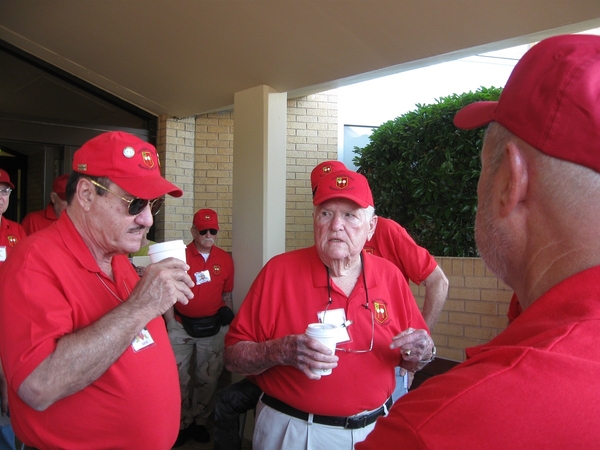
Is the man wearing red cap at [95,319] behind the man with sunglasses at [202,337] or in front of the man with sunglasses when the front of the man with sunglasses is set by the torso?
in front

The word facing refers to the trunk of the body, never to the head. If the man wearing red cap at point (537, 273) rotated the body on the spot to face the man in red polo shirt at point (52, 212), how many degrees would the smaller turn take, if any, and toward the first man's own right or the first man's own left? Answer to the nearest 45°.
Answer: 0° — they already face them

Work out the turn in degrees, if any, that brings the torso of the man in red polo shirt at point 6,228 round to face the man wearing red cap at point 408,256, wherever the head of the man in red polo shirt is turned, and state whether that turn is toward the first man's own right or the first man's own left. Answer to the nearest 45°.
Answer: approximately 45° to the first man's own left

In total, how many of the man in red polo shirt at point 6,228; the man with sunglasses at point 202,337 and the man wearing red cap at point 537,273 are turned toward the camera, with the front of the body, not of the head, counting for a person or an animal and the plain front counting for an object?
2

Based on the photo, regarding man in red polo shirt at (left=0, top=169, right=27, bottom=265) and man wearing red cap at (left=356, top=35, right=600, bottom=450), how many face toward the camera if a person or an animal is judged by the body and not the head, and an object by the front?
1

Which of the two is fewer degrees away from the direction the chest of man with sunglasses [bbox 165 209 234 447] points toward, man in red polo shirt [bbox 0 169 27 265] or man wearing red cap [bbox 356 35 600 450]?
the man wearing red cap

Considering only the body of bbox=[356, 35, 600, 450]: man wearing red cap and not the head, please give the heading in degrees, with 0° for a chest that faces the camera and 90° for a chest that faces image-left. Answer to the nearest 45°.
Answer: approximately 135°

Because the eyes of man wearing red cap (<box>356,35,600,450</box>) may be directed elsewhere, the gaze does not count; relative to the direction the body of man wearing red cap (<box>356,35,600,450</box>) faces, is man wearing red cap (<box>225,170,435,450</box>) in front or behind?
in front

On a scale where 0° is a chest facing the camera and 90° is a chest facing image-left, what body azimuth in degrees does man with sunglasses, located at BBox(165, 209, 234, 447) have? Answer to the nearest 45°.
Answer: approximately 0°

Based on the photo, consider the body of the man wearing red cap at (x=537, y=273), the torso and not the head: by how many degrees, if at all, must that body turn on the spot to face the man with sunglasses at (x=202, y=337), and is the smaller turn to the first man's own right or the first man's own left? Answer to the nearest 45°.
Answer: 0° — they already face them

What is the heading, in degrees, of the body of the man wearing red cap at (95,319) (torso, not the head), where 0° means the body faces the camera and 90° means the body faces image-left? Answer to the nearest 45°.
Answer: approximately 315°

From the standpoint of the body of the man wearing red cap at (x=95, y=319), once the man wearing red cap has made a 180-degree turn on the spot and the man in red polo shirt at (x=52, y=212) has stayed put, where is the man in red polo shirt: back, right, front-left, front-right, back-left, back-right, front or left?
front-right

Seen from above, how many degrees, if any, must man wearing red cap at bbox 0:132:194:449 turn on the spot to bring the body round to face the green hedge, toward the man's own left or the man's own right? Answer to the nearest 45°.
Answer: approximately 90° to the man's own left

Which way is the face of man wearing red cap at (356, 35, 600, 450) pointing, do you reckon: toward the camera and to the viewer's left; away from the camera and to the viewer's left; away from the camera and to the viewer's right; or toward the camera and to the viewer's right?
away from the camera and to the viewer's left

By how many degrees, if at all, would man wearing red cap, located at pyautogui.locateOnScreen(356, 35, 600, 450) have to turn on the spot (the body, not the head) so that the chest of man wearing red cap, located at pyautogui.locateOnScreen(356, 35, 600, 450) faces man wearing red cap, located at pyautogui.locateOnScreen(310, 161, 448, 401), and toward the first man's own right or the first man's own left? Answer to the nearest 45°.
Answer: approximately 45° to the first man's own right
